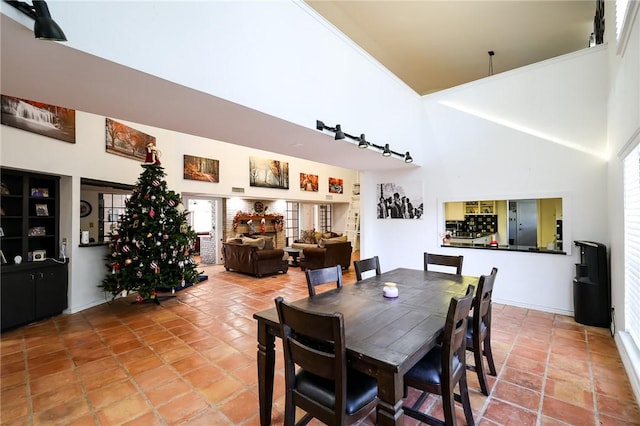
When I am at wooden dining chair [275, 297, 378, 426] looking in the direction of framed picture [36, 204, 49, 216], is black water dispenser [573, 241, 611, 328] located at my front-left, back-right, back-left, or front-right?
back-right

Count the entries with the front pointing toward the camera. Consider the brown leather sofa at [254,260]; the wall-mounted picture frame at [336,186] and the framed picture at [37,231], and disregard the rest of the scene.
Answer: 2

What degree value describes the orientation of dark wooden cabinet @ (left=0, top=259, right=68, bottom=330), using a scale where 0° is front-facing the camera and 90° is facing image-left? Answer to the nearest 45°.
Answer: approximately 315°

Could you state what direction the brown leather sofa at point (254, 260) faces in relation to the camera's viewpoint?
facing away from the viewer and to the right of the viewer

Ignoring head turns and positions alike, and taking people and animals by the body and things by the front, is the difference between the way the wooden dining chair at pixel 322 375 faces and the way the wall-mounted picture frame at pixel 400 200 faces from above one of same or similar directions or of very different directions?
very different directions

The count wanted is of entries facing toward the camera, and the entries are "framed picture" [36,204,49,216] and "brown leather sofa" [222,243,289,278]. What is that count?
1

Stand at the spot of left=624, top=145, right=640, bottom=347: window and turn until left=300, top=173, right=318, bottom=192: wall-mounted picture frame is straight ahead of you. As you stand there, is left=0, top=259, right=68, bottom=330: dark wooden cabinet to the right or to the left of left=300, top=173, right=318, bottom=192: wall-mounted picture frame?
left

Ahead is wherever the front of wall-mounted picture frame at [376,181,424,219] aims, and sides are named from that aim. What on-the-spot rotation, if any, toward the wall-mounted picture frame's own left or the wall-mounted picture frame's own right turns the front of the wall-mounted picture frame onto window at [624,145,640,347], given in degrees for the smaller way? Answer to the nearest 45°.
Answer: approximately 45° to the wall-mounted picture frame's own left

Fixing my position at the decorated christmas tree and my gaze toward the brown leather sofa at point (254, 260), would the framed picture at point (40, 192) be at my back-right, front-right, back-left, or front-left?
back-left
